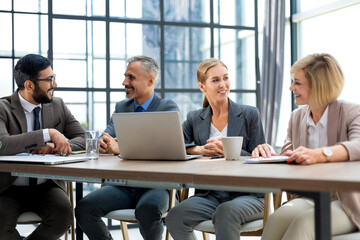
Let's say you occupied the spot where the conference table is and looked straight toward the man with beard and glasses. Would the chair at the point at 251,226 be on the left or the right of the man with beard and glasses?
right

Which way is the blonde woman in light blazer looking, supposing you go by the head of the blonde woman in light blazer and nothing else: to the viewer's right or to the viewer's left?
to the viewer's left

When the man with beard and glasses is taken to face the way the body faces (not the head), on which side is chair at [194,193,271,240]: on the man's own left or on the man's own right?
on the man's own left

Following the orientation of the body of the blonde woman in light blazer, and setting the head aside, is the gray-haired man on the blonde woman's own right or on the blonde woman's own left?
on the blonde woman's own right

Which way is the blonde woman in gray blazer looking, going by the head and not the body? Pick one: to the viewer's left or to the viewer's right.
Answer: to the viewer's right

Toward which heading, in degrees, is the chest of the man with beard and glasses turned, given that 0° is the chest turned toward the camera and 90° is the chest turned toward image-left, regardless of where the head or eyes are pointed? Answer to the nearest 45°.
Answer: approximately 0°

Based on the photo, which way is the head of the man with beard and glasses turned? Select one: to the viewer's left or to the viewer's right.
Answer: to the viewer's right

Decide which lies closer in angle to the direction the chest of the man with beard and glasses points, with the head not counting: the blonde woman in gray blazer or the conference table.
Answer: the conference table

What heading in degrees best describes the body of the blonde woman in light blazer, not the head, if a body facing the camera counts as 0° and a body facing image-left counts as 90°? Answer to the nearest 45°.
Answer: approximately 45°

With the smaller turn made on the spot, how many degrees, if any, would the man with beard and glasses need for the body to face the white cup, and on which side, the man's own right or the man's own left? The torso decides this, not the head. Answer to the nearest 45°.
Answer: approximately 45° to the man's own left

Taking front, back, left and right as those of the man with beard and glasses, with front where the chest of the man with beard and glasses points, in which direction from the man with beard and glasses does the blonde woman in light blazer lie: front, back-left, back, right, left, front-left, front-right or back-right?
front-left
